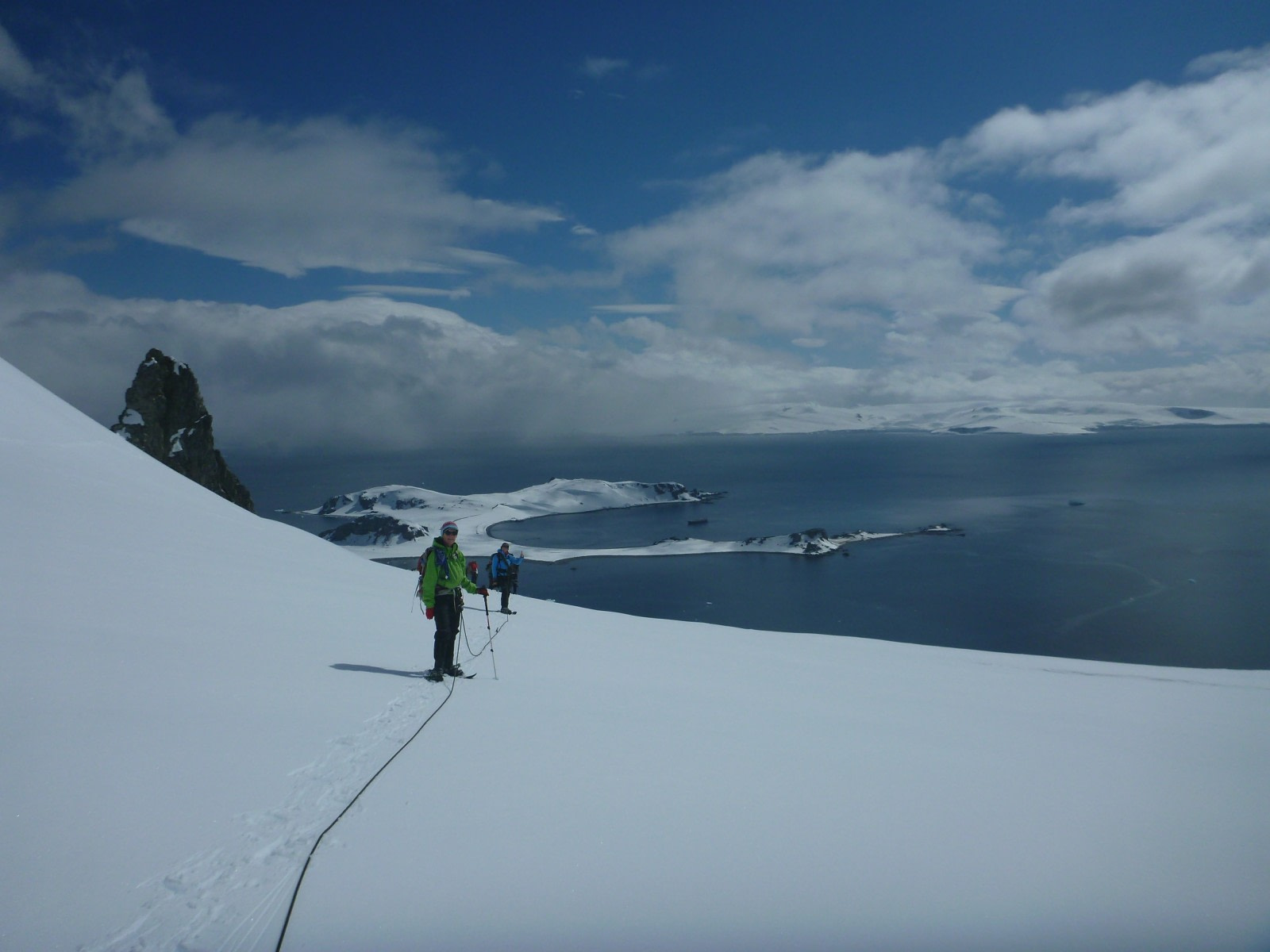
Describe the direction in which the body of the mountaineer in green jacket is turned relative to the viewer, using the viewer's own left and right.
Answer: facing the viewer and to the right of the viewer

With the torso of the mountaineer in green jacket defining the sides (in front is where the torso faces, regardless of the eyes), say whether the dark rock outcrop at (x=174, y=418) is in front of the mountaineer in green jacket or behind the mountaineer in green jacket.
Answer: behind

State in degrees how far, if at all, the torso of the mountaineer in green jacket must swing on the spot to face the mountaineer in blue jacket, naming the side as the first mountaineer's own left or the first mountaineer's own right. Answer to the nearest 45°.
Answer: approximately 135° to the first mountaineer's own left
